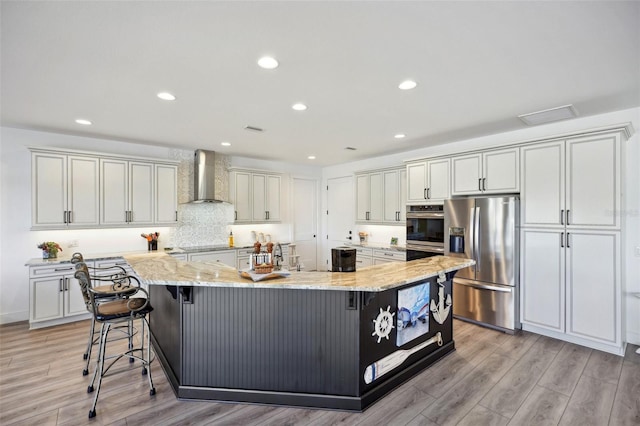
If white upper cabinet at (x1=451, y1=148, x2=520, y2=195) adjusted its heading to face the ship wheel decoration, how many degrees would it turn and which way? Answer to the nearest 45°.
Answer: approximately 45° to its left

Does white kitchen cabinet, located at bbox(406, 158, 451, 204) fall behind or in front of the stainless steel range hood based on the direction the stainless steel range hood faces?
in front

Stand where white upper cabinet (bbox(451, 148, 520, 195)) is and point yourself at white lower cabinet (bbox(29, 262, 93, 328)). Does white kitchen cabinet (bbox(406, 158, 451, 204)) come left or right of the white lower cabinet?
right

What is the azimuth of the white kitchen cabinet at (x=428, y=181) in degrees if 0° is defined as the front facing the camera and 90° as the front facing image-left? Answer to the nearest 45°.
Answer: approximately 45°

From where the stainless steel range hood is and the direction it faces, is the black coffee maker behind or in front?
in front

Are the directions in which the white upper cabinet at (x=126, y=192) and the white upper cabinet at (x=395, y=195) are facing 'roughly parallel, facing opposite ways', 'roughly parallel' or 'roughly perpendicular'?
roughly perpendicular

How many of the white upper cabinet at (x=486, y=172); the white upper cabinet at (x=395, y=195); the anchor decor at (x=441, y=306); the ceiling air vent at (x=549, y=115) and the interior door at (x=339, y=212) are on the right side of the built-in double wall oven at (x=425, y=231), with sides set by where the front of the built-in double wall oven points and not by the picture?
2

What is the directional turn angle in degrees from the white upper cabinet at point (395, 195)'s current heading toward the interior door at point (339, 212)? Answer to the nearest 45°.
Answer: approximately 90° to its right

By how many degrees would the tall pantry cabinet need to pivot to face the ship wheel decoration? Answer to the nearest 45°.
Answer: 0° — it already faces it

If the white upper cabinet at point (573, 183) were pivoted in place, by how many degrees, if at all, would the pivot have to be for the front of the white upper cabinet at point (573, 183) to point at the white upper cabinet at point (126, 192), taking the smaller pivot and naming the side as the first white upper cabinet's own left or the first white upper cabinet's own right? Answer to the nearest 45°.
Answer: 0° — it already faces it

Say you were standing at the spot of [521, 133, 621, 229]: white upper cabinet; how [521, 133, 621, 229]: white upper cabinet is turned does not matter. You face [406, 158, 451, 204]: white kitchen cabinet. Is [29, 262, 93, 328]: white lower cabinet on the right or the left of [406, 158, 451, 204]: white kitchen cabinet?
left

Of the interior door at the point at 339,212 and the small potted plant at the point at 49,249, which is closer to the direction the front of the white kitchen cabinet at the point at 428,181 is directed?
the small potted plant

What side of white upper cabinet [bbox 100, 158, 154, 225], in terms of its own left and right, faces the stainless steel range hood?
left
